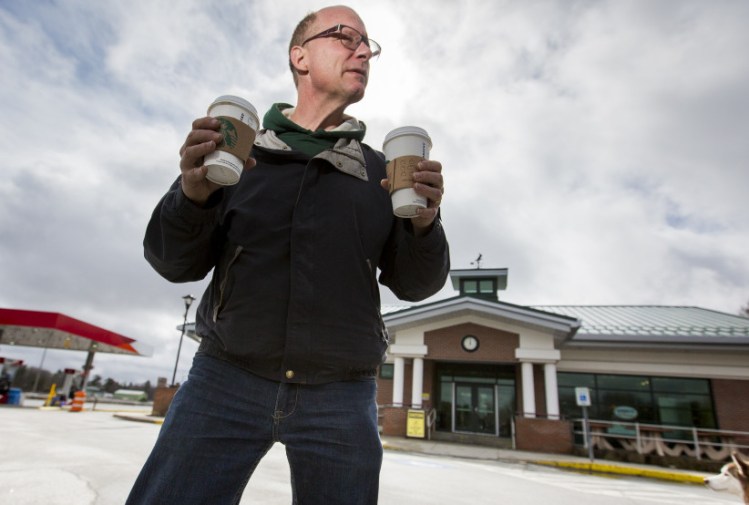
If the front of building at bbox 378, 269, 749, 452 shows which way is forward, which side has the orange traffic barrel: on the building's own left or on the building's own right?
on the building's own right

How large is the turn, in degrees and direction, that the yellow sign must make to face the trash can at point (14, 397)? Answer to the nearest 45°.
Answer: approximately 90° to its right

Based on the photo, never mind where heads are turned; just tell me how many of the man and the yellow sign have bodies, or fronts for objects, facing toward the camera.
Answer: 2

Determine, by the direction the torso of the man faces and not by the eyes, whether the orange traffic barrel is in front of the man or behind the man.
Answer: behind

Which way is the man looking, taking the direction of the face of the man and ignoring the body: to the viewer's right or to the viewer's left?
to the viewer's right

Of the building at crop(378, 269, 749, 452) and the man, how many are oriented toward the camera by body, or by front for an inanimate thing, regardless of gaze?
2

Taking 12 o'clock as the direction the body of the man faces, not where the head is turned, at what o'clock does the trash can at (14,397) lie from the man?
The trash can is roughly at 5 o'clock from the man.

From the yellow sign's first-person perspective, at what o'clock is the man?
The man is roughly at 12 o'clock from the yellow sign.

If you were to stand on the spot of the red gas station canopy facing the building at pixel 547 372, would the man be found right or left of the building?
right

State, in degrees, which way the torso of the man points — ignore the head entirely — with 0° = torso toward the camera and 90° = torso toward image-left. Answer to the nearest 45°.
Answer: approximately 0°
